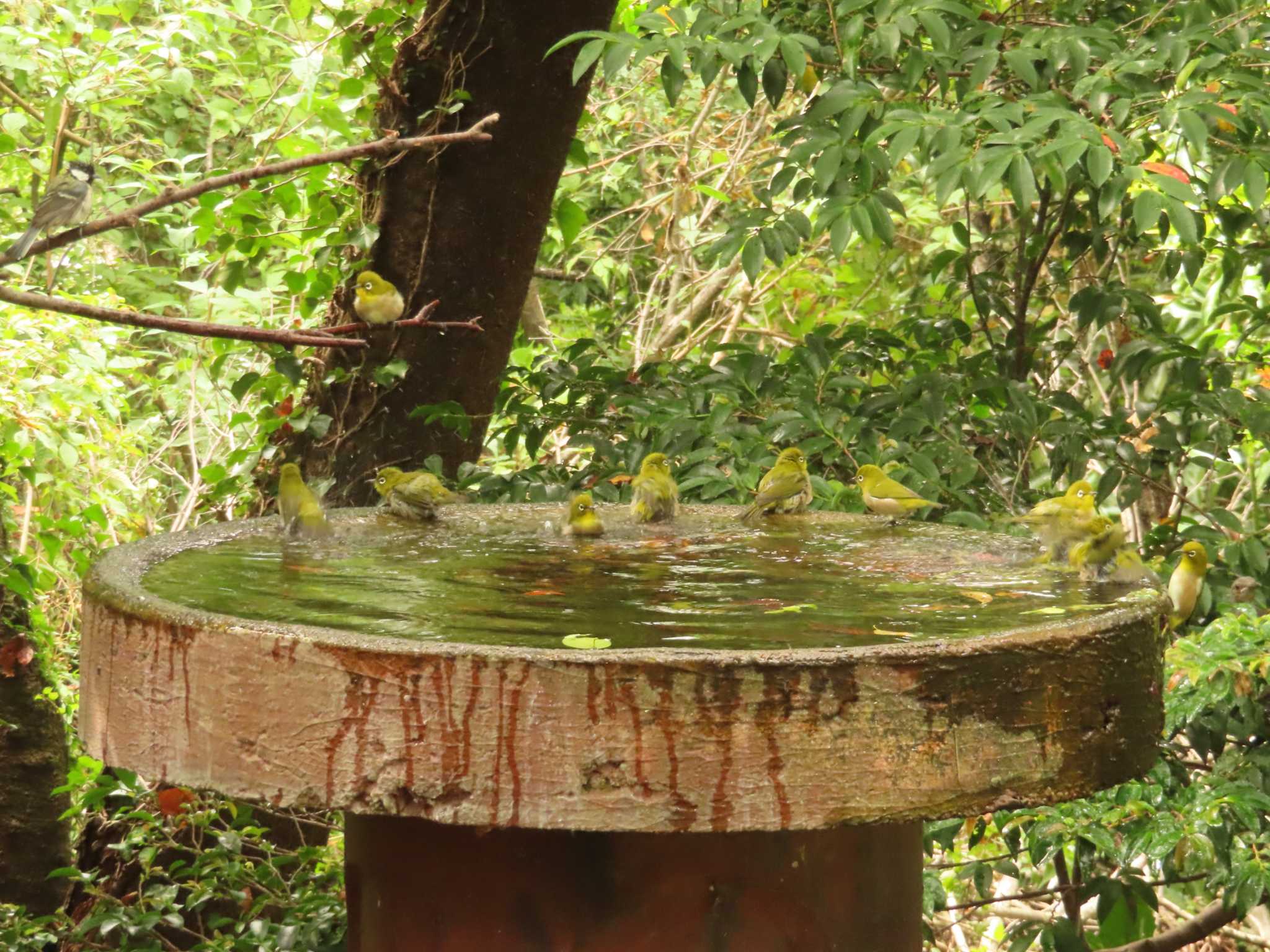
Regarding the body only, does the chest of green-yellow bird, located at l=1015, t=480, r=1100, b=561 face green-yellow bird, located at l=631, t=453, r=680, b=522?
no

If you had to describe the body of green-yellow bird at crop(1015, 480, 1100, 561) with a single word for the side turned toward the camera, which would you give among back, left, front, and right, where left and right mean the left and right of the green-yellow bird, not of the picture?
right

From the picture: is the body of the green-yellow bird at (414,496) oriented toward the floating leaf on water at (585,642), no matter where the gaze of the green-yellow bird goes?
no

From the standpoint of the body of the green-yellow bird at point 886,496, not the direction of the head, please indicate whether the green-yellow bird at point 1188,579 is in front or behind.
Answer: behind

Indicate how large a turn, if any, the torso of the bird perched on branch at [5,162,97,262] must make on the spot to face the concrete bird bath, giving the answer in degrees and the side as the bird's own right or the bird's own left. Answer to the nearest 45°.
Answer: approximately 90° to the bird's own right

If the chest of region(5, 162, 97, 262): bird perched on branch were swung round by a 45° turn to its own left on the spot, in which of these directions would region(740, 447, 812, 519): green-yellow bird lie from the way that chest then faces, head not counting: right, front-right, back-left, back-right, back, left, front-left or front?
right

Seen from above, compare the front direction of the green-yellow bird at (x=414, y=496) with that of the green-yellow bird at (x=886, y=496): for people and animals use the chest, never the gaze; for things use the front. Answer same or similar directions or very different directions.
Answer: same or similar directions

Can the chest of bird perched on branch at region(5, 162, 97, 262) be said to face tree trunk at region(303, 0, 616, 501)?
yes

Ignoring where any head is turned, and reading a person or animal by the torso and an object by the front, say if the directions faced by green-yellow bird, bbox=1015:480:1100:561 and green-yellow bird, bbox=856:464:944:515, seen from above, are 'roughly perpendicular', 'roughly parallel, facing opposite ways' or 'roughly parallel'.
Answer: roughly parallel, facing opposite ways

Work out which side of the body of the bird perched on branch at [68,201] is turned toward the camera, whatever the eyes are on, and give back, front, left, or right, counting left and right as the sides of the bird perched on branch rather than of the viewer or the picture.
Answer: right

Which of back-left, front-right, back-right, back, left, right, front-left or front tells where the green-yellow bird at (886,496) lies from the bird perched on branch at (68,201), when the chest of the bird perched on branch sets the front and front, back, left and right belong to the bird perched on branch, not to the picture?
front-right

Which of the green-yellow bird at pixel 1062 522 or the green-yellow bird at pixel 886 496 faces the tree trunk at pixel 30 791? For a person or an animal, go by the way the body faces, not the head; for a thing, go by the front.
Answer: the green-yellow bird at pixel 886 496

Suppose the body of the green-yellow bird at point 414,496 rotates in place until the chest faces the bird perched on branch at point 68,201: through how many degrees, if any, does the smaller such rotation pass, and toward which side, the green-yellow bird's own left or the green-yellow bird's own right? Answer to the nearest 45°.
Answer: approximately 45° to the green-yellow bird's own right

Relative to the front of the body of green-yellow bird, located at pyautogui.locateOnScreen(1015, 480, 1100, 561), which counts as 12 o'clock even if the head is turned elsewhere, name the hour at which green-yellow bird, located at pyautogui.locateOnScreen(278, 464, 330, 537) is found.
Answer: green-yellow bird, located at pyautogui.locateOnScreen(278, 464, 330, 537) is roughly at 6 o'clock from green-yellow bird, located at pyautogui.locateOnScreen(1015, 480, 1100, 561).

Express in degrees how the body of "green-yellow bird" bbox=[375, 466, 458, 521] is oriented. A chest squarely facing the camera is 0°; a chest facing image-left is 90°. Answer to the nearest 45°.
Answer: approximately 90°

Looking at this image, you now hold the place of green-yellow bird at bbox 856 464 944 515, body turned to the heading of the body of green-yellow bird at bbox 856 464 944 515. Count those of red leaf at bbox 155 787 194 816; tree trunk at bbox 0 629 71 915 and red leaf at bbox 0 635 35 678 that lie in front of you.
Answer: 3

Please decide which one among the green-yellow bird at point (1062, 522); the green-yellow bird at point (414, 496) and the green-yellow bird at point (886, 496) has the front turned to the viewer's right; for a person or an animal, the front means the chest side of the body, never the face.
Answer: the green-yellow bird at point (1062, 522)

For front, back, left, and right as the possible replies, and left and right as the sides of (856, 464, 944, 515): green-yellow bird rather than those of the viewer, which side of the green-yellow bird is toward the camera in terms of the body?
left
